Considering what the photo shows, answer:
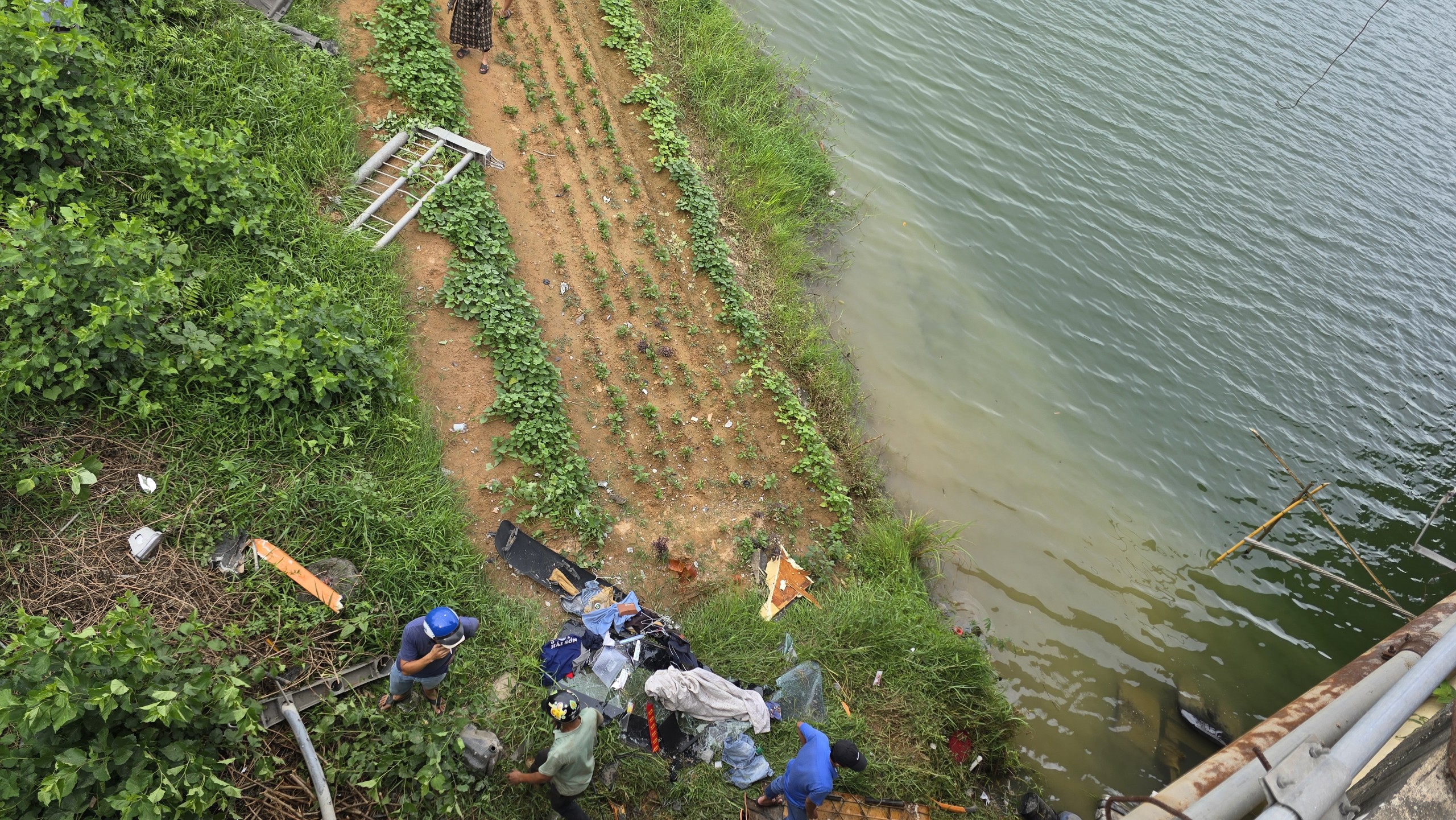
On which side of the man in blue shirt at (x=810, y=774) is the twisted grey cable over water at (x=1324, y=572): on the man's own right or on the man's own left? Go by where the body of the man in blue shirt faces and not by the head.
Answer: on the man's own left

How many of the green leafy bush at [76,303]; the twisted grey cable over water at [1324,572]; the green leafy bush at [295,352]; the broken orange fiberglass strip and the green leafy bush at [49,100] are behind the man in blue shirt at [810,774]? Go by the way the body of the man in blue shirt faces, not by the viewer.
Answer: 4

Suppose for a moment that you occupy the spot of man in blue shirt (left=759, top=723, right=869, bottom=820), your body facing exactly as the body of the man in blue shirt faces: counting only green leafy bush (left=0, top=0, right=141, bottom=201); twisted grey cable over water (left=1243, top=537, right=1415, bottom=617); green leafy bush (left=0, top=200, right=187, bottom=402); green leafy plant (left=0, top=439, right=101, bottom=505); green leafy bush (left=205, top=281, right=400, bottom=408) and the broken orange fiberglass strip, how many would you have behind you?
5

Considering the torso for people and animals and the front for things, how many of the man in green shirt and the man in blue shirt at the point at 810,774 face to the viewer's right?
1

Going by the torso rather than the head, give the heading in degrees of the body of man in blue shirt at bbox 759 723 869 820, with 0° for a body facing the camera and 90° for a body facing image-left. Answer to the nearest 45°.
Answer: approximately 270°

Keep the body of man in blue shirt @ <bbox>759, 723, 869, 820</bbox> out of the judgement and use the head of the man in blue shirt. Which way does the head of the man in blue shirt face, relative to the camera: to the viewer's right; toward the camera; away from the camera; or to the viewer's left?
to the viewer's right

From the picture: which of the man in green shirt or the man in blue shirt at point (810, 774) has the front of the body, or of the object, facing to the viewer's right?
the man in blue shirt

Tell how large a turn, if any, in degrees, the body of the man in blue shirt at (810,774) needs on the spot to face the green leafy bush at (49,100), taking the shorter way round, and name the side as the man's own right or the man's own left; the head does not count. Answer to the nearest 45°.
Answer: approximately 180°
